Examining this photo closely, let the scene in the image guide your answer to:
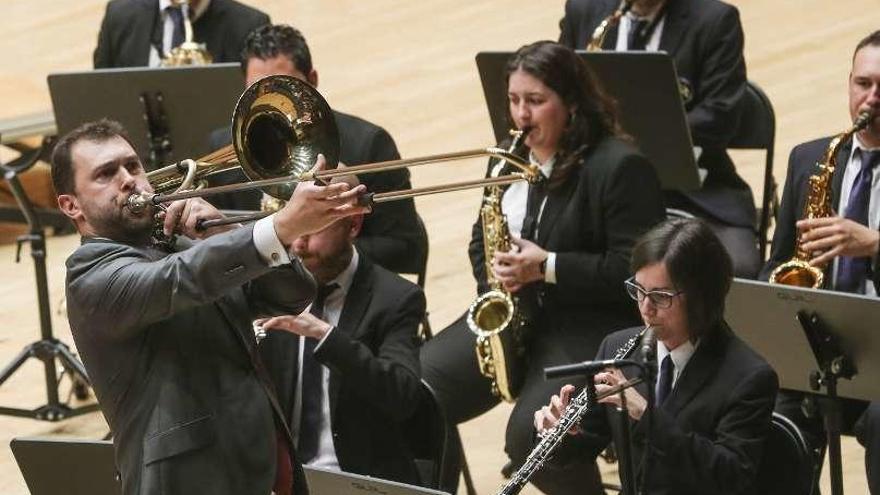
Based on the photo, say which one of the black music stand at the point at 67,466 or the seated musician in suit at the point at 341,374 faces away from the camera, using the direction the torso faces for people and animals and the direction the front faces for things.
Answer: the black music stand

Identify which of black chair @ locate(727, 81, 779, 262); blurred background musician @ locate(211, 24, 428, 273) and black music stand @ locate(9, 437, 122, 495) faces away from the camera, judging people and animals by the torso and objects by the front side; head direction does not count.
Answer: the black music stand

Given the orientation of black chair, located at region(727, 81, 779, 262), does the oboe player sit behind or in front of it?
in front

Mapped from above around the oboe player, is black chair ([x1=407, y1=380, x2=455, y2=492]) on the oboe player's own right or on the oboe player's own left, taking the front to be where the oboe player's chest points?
on the oboe player's own right

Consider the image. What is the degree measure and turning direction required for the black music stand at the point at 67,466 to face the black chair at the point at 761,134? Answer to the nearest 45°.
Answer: approximately 90° to its right

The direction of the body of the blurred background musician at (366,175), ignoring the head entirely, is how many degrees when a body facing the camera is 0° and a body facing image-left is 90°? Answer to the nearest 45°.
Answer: approximately 45°

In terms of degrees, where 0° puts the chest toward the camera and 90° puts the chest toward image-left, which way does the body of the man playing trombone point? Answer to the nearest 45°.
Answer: approximately 315°

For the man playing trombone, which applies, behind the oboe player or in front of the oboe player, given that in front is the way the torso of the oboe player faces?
in front

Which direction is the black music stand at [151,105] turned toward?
away from the camera

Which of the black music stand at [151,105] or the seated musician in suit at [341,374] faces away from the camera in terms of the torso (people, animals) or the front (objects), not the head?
the black music stand
